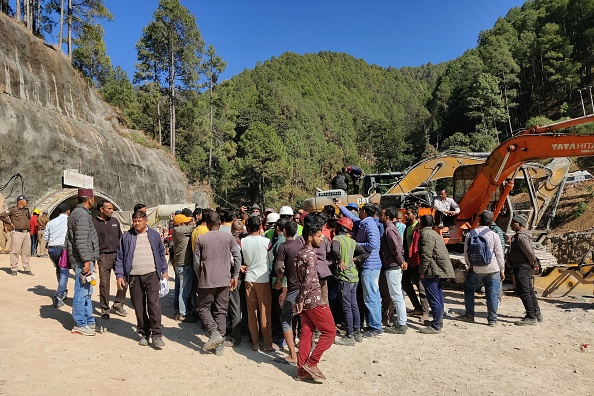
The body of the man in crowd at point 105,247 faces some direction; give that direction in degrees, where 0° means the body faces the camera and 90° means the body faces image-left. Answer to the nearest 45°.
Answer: approximately 315°

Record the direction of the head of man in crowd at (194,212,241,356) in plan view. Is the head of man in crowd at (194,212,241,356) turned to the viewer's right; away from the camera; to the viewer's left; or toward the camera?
away from the camera

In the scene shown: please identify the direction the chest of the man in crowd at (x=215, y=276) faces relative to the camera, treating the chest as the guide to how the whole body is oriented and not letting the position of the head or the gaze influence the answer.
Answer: away from the camera

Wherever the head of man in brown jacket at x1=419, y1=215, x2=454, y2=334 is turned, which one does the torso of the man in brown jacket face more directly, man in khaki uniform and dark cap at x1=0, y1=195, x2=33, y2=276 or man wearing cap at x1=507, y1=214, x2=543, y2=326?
the man in khaki uniform and dark cap

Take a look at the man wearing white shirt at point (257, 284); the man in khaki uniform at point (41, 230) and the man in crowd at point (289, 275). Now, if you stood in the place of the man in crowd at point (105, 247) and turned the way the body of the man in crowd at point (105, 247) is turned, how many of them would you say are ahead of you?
2

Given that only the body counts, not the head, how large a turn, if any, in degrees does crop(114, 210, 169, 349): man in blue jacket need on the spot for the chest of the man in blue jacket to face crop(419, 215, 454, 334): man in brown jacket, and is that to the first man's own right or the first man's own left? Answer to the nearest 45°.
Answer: approximately 90° to the first man's own left

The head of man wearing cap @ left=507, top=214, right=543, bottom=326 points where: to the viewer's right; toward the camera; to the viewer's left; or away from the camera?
to the viewer's left

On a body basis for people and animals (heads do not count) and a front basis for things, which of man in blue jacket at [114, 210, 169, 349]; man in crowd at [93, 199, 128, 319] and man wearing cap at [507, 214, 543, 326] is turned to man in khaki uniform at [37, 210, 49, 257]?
the man wearing cap

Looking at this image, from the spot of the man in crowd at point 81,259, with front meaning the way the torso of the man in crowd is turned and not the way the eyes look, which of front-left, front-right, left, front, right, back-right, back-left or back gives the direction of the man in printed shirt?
front-right

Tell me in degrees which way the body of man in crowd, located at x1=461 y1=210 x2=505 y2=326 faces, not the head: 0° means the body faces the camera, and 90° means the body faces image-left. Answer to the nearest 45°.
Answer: approximately 180°

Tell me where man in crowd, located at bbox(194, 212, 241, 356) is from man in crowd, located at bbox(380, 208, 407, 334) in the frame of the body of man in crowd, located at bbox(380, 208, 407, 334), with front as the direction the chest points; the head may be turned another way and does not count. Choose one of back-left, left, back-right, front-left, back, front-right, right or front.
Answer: front-left

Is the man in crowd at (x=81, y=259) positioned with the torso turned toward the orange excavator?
yes
